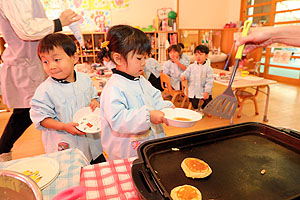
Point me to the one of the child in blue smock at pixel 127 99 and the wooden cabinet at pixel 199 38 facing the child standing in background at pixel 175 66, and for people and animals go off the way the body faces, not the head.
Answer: the wooden cabinet

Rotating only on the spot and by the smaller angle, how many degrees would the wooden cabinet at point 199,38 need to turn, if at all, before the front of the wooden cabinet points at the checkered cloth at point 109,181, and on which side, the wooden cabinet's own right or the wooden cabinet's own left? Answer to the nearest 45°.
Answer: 0° — it already faces it

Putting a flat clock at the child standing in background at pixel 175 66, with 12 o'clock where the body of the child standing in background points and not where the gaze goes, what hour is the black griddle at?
The black griddle is roughly at 12 o'clock from the child standing in background.

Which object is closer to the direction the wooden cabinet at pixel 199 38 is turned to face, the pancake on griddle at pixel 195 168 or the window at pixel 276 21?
the pancake on griddle

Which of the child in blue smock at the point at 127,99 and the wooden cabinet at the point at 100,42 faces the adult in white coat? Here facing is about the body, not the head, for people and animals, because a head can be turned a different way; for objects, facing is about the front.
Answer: the wooden cabinet

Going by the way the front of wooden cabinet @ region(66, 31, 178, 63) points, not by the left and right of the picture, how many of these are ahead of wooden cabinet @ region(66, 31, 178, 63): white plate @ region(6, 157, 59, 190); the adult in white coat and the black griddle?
3

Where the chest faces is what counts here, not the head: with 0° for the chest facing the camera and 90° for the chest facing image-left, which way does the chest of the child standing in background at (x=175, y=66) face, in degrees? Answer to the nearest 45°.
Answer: approximately 0°

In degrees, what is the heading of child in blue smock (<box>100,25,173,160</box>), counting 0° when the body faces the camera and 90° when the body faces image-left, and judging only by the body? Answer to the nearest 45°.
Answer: approximately 315°

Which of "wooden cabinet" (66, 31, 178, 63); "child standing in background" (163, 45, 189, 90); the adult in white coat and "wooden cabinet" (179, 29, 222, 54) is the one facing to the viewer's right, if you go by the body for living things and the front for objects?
the adult in white coat

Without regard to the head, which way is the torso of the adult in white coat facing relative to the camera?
to the viewer's right

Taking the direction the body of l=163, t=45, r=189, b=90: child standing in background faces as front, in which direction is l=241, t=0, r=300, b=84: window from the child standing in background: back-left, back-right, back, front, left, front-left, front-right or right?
back-left
